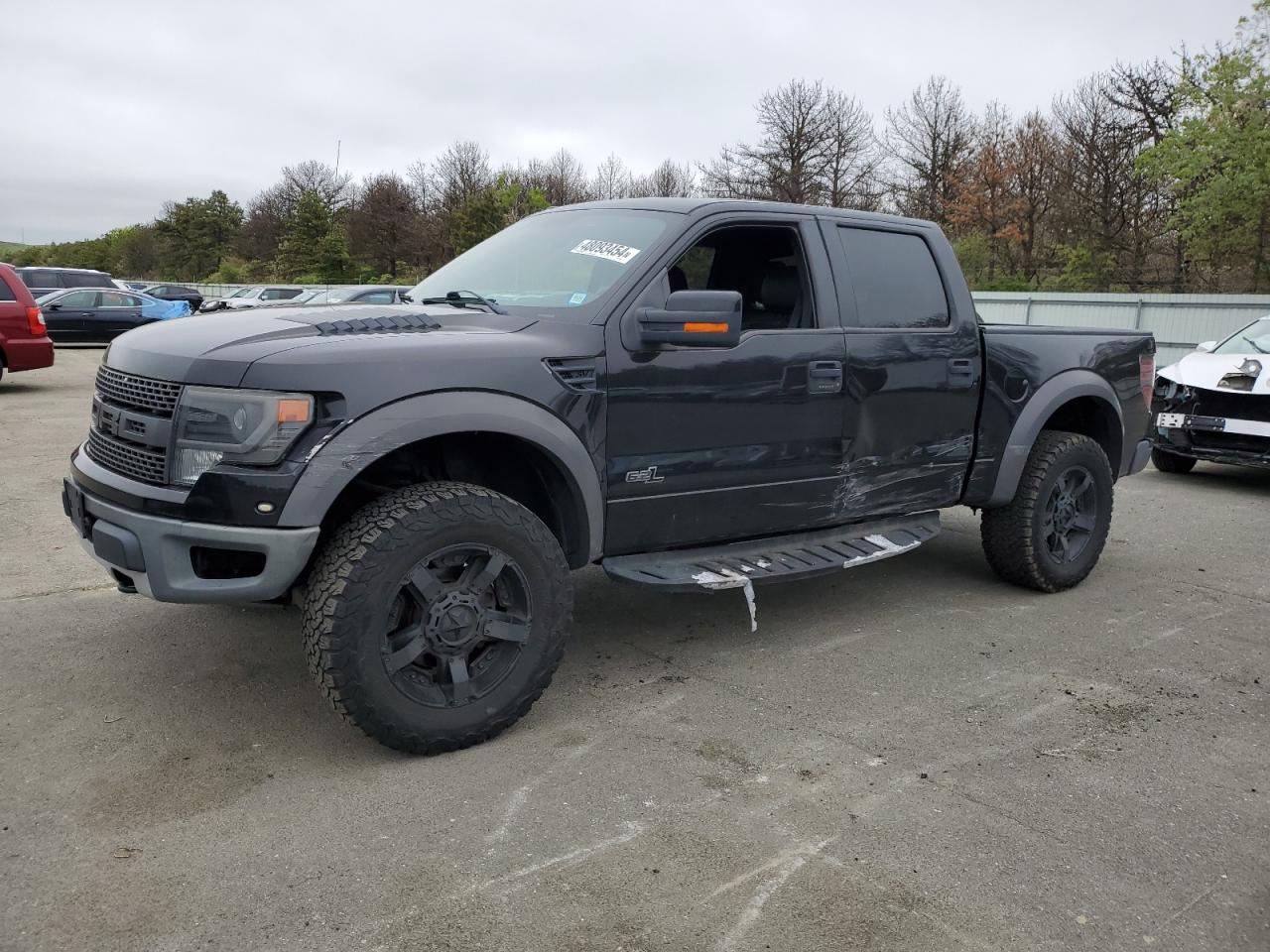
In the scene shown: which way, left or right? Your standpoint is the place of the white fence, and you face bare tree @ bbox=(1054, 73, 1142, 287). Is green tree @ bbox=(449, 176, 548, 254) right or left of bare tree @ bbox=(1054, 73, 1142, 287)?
left

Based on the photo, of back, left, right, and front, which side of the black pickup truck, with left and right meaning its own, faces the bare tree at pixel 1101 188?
back

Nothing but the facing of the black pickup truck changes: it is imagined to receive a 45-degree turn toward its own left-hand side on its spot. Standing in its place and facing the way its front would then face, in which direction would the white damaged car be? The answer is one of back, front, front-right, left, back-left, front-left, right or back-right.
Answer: back-left

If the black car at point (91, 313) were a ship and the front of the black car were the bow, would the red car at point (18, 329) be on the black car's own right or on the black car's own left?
on the black car's own left

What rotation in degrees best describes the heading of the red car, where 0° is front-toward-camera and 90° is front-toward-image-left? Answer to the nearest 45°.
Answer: approximately 90°
